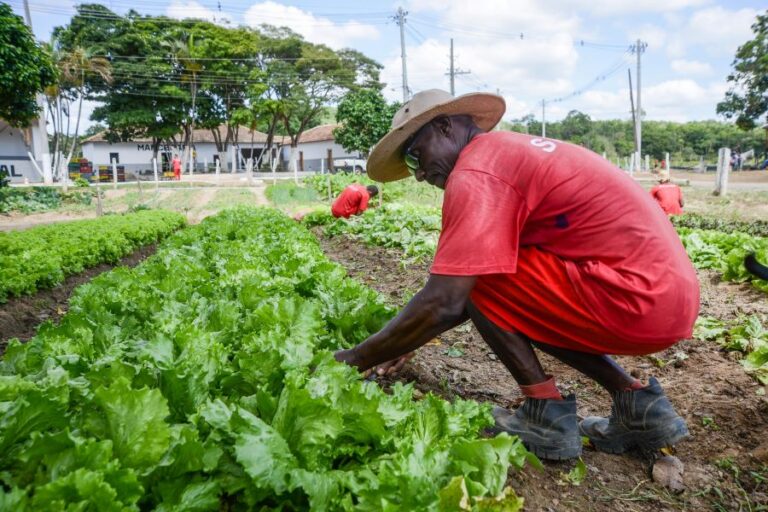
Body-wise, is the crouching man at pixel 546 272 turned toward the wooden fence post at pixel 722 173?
no

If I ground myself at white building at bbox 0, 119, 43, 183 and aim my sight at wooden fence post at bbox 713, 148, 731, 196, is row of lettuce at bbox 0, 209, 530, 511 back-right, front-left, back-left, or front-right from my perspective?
front-right

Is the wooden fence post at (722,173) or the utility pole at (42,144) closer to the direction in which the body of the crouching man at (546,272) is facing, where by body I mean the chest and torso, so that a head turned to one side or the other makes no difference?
the utility pole

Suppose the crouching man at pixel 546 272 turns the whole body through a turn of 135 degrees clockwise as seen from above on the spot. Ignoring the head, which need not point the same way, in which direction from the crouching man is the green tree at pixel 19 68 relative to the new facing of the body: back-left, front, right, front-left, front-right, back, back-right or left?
left

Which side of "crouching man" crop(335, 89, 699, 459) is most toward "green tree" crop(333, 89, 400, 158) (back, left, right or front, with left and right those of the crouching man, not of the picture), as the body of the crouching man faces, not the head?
right

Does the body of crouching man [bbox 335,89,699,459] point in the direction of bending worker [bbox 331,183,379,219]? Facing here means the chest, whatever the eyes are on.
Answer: no

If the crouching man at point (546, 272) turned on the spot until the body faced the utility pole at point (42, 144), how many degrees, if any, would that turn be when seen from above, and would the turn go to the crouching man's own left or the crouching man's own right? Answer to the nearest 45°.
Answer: approximately 45° to the crouching man's own right

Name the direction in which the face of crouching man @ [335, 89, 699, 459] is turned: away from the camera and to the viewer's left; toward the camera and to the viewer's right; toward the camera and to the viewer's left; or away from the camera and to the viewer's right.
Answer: toward the camera and to the viewer's left

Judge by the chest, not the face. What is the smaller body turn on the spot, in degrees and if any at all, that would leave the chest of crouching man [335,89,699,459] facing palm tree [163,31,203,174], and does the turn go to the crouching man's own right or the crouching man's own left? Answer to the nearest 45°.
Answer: approximately 45° to the crouching man's own right

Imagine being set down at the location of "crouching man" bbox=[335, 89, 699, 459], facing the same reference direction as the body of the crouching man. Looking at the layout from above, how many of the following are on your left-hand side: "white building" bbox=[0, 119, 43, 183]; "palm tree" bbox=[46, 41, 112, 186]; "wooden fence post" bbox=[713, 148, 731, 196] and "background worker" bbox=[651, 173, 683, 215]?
0

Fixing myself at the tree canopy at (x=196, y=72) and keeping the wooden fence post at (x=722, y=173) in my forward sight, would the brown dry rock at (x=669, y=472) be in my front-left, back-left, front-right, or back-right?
front-right

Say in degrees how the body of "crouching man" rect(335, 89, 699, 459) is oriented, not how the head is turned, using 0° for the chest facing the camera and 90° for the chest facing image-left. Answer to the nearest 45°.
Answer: approximately 90°

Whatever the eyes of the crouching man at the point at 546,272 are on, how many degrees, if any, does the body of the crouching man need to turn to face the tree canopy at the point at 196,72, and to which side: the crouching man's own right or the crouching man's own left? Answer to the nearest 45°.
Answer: approximately 45° to the crouching man's own right

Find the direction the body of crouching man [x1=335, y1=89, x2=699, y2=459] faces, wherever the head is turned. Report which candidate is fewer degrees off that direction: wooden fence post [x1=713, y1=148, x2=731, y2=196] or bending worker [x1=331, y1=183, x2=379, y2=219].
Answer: the bending worker
